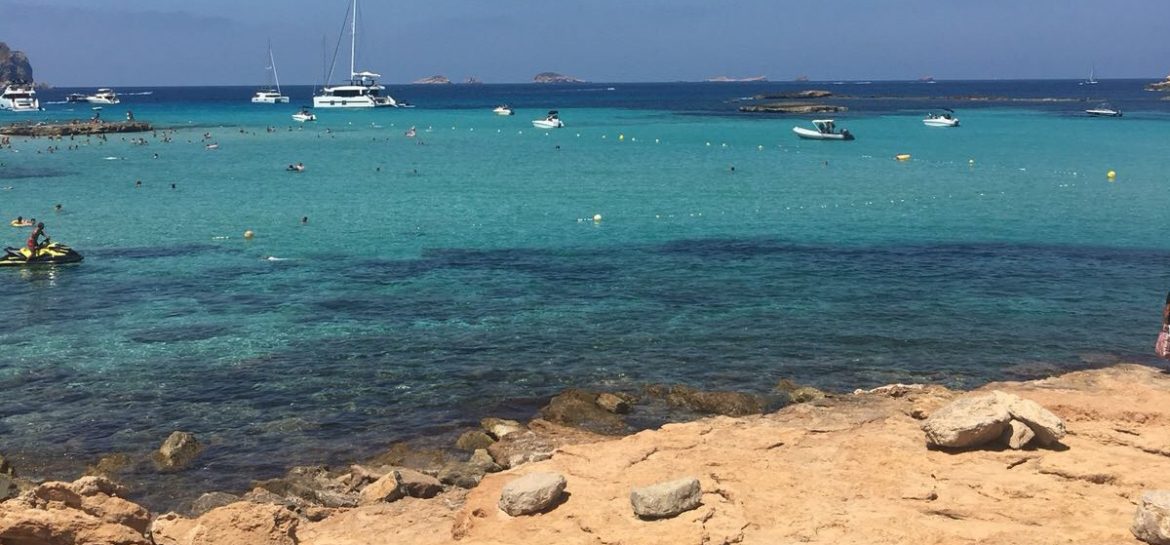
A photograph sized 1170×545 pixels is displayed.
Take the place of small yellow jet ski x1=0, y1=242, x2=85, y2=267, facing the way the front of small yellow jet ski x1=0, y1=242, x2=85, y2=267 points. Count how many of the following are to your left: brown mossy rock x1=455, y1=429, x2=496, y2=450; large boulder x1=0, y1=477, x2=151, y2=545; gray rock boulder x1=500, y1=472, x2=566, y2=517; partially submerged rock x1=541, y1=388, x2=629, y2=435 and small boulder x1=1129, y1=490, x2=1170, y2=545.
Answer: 0

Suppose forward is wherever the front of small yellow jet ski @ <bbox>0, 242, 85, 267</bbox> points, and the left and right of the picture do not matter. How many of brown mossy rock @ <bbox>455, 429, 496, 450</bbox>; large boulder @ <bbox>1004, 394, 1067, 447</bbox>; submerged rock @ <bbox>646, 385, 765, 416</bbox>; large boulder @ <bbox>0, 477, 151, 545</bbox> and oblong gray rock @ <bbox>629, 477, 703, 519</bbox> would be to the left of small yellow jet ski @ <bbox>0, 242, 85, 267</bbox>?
0

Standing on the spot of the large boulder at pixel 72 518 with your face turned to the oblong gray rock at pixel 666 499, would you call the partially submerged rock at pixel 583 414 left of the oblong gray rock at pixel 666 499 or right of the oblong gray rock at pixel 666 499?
left

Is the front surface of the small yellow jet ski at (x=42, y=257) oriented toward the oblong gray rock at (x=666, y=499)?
no

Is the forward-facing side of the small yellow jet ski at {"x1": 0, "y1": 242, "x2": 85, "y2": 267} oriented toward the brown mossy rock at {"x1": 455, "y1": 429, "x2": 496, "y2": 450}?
no

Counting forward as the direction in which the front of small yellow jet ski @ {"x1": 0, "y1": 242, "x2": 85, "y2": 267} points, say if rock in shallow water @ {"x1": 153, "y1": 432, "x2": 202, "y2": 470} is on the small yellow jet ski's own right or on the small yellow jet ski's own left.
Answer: on the small yellow jet ski's own right

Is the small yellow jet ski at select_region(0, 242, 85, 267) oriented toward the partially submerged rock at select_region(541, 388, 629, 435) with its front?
no

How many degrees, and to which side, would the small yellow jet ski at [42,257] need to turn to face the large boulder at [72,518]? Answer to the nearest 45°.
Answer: approximately 90° to its right

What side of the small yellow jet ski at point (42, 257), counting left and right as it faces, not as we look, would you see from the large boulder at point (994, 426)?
right

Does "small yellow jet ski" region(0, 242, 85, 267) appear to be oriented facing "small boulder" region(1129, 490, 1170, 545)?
no

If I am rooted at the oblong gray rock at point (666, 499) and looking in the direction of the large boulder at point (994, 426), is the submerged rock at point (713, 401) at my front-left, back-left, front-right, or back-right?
front-left

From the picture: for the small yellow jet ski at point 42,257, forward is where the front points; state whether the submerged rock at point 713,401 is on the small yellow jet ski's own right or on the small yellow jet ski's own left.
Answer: on the small yellow jet ski's own right

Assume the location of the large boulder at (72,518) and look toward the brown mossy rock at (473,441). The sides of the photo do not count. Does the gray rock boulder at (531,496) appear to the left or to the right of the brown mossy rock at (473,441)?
right

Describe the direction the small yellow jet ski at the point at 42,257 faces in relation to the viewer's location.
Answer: facing to the right of the viewer

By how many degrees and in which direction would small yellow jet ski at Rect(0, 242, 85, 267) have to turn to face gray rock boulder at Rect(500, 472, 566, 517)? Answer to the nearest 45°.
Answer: approximately 90° to its right
